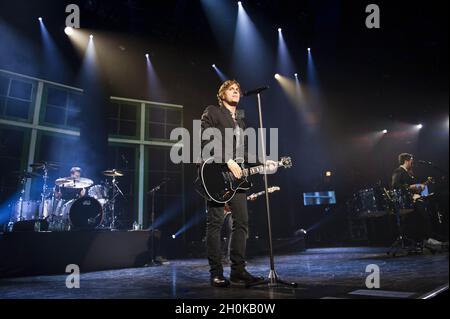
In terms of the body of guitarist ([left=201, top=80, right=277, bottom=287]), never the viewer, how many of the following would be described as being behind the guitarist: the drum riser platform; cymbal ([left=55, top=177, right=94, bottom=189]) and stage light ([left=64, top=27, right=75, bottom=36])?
3

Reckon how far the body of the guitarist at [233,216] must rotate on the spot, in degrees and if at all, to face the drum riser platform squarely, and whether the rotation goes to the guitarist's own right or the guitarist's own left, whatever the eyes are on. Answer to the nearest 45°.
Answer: approximately 180°

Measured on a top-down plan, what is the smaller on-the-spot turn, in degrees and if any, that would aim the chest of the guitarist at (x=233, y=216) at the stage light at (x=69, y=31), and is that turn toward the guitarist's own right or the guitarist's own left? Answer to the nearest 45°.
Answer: approximately 180°

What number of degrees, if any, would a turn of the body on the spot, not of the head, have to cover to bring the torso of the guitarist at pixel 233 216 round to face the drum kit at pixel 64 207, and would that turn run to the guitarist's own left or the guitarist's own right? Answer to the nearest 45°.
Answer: approximately 180°

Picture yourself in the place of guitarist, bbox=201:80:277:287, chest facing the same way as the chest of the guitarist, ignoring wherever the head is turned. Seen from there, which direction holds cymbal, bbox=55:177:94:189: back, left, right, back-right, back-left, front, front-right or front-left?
back

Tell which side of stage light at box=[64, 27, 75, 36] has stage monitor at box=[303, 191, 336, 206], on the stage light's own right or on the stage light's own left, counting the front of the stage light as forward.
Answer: on the stage light's own left

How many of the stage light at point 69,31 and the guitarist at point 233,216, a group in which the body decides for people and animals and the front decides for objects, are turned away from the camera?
0

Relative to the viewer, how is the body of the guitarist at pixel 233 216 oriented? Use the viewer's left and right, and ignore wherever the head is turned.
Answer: facing the viewer and to the right of the viewer

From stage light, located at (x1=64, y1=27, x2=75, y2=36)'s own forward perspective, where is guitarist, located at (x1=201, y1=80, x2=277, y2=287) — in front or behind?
in front
